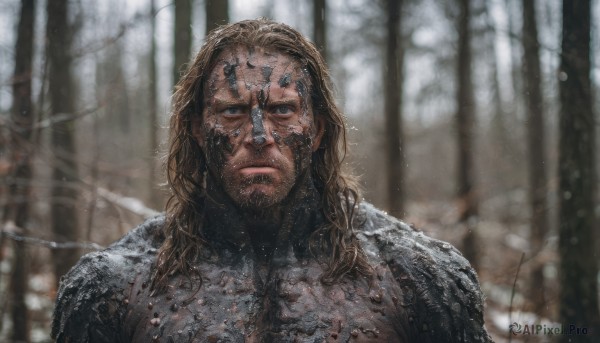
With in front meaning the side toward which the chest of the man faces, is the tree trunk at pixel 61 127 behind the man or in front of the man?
behind

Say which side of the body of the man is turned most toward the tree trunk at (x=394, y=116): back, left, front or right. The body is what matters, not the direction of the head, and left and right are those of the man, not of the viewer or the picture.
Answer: back

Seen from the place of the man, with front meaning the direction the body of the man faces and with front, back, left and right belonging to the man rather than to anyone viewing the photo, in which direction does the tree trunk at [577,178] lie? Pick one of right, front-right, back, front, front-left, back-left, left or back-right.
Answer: back-left

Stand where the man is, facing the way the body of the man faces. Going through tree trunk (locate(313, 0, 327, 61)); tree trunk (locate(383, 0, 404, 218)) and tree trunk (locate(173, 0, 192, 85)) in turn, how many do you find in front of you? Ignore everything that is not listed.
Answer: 0

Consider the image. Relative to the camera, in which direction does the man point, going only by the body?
toward the camera

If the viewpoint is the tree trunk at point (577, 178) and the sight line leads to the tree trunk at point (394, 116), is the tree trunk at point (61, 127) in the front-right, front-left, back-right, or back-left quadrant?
front-left

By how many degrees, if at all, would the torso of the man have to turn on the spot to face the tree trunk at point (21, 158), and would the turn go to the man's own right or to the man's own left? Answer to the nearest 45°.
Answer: approximately 135° to the man's own right

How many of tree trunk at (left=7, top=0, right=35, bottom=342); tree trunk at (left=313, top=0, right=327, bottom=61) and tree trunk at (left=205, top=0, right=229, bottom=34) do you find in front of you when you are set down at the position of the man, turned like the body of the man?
0

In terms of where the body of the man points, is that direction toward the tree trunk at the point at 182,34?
no

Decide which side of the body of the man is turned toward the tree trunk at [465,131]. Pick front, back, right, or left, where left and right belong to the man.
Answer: back

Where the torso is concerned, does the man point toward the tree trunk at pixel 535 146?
no

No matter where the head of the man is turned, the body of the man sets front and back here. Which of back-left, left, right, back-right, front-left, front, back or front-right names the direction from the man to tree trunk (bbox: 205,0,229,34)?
back

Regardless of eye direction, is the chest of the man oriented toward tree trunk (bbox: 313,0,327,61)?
no

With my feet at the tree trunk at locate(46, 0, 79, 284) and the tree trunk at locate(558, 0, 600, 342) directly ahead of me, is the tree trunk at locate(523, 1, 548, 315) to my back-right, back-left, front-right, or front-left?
front-left

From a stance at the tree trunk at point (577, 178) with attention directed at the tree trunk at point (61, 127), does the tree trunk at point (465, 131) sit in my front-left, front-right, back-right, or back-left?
front-right

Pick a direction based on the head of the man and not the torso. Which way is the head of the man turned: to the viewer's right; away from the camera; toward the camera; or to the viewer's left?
toward the camera
